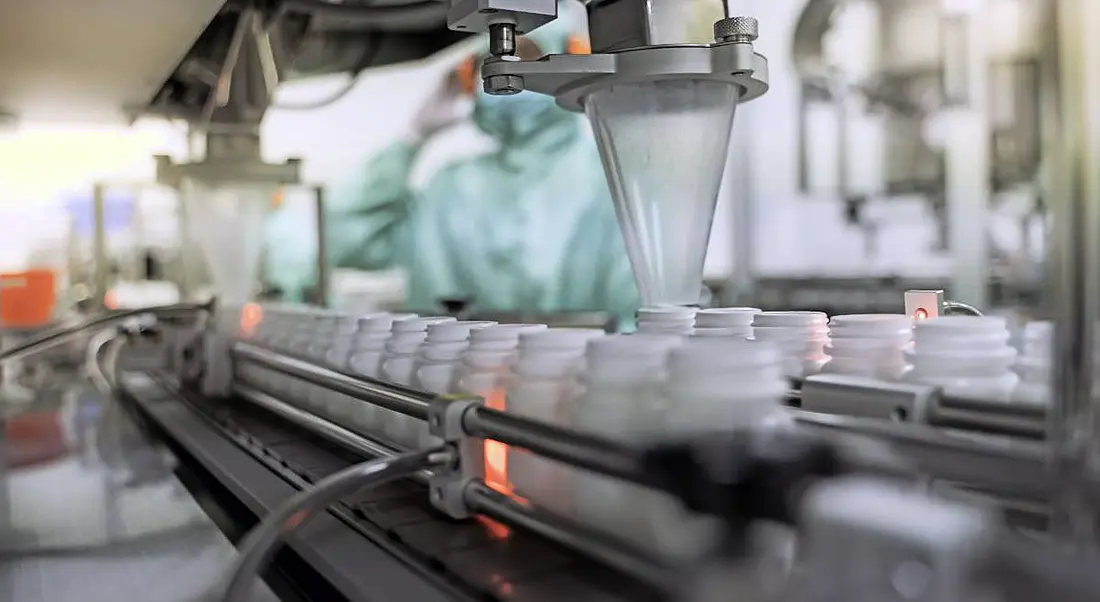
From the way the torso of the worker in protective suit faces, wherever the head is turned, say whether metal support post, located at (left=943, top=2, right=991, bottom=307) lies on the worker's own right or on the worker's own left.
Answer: on the worker's own left

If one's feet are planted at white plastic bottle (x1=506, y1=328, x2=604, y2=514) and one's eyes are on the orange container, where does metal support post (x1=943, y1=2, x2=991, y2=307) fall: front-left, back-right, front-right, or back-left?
front-right

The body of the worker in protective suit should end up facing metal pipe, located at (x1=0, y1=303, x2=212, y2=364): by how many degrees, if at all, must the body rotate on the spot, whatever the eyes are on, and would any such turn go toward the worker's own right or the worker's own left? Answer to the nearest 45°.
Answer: approximately 45° to the worker's own right

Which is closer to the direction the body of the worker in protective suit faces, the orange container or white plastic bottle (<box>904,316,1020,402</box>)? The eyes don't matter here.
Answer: the orange container

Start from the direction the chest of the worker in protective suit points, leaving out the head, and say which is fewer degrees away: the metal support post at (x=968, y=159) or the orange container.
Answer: the orange container

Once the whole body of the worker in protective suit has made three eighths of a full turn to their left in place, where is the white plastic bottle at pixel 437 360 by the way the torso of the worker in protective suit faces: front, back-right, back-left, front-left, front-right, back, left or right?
right

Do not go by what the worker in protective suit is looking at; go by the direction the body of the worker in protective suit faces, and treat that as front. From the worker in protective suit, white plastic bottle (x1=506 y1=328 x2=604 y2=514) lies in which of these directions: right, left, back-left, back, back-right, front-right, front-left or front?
front-left

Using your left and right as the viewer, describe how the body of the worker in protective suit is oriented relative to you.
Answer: facing the viewer and to the left of the viewer

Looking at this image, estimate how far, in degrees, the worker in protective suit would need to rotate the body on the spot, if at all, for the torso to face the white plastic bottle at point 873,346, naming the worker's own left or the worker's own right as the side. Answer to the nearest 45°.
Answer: approximately 45° to the worker's own left
